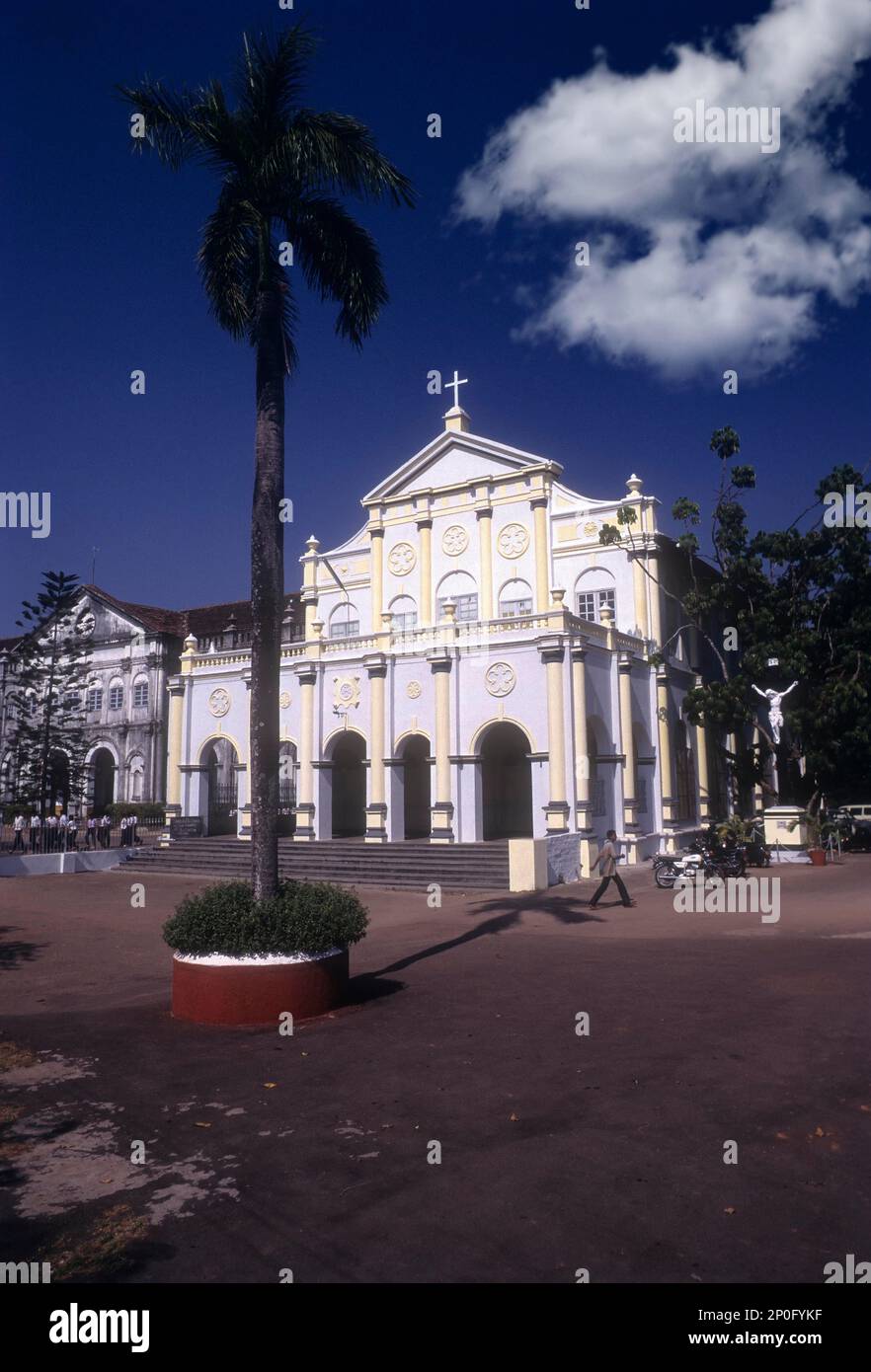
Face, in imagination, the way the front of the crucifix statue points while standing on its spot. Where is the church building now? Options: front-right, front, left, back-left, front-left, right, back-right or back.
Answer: right

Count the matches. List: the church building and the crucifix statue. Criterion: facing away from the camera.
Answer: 0

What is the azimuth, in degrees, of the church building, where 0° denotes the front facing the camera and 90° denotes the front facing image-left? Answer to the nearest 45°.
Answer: approximately 45°

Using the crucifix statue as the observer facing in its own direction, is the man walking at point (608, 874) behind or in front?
in front

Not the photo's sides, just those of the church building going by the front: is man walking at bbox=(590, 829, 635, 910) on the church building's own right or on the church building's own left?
on the church building's own left

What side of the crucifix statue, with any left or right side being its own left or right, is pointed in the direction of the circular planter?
front

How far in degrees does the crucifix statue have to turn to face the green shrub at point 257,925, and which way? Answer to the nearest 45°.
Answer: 0° — it already faces it

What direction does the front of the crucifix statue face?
toward the camera
